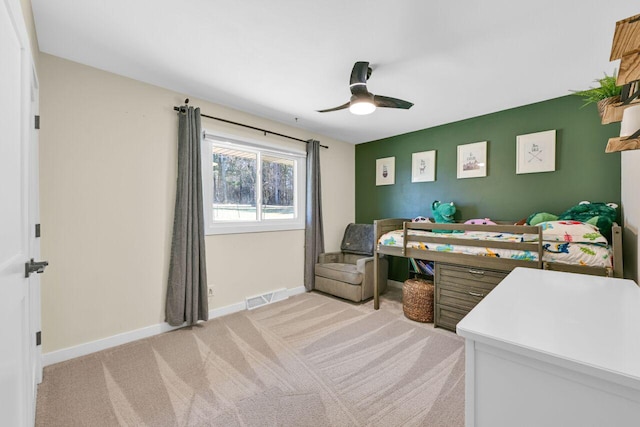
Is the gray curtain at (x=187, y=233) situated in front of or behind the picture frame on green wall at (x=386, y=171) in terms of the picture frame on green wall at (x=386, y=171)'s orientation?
in front

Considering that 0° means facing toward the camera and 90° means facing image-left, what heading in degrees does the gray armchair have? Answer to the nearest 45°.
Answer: approximately 45°

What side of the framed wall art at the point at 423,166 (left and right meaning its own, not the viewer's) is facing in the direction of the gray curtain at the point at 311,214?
right

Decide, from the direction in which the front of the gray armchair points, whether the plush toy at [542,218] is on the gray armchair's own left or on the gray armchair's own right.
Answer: on the gray armchair's own left

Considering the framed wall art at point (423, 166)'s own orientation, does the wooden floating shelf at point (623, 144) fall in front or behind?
in front

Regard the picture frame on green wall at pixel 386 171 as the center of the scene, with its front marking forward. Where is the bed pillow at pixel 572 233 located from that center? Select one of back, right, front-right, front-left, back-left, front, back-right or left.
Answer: left

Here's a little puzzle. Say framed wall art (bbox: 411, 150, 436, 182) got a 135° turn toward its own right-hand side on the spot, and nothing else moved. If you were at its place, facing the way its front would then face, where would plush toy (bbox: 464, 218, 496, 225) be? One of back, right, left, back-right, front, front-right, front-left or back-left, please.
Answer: back

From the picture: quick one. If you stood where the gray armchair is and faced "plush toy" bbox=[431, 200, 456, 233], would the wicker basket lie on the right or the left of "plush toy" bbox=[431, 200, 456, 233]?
right

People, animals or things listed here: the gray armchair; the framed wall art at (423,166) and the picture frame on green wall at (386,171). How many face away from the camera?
0

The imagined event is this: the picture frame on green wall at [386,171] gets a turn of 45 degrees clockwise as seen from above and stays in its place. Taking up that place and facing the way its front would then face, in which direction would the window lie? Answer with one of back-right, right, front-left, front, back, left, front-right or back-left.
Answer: front-left

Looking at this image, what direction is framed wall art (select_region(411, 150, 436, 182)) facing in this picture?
toward the camera

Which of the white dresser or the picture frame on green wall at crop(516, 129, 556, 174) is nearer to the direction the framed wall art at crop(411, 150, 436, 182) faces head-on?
the white dresser

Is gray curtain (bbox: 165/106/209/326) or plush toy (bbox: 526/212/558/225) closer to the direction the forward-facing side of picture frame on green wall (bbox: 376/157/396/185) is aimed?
the gray curtain

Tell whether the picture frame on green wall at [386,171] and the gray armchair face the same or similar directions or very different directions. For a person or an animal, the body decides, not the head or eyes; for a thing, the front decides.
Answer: same or similar directions

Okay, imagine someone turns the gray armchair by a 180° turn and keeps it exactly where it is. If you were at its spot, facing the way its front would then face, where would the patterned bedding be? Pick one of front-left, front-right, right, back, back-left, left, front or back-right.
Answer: right

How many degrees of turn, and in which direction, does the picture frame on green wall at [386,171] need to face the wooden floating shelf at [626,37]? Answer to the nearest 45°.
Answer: approximately 45° to its left
